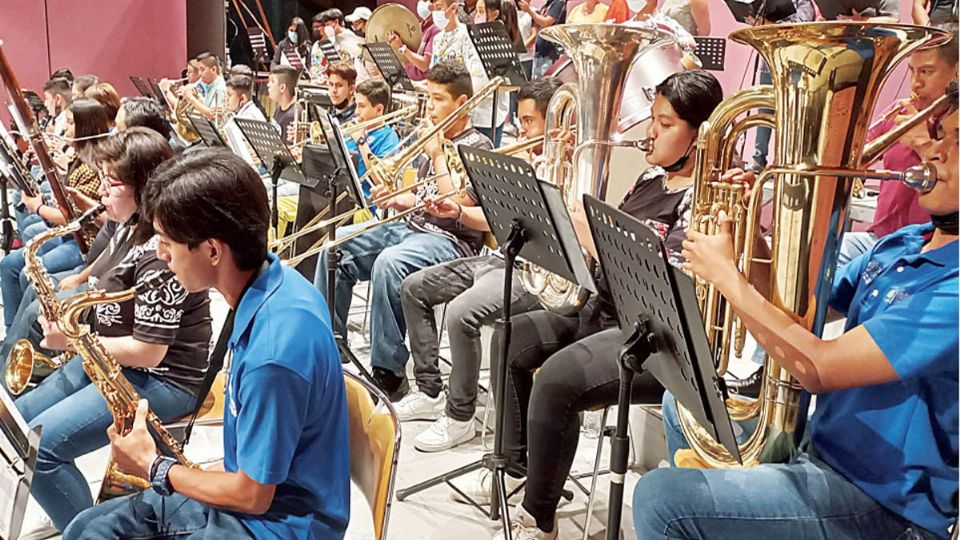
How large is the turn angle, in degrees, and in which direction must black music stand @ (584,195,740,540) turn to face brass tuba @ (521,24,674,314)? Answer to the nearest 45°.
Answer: approximately 45° to its left

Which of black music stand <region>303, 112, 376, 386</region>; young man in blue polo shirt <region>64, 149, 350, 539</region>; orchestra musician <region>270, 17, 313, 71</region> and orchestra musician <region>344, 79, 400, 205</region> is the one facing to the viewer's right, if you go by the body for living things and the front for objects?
the black music stand

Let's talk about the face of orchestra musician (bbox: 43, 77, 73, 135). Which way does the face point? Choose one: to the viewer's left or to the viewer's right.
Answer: to the viewer's left

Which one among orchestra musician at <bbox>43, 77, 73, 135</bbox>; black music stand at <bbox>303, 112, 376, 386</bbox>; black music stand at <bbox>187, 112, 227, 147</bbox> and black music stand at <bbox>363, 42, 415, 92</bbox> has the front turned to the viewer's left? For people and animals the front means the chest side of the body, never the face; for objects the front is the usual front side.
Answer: the orchestra musician

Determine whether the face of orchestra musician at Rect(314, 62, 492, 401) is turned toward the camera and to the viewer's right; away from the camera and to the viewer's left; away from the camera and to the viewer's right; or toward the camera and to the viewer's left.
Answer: toward the camera and to the viewer's left

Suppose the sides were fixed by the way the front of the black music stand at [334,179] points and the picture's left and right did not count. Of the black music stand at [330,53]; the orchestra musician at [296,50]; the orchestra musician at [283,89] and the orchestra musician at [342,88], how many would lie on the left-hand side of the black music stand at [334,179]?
4

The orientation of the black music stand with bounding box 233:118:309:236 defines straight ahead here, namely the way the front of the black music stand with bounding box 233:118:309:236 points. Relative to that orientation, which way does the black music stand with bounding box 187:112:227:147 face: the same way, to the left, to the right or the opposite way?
the same way

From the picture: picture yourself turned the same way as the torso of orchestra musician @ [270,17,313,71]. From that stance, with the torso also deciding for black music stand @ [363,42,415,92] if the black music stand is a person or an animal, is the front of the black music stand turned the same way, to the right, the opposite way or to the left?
the opposite way

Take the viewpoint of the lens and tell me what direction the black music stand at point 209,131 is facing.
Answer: facing away from the viewer and to the right of the viewer

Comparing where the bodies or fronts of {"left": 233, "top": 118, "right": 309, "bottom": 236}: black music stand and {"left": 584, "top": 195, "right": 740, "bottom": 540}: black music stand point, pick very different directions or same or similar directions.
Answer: same or similar directions

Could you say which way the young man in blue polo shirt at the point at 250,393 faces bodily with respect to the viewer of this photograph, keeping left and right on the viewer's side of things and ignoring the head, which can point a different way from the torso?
facing to the left of the viewer

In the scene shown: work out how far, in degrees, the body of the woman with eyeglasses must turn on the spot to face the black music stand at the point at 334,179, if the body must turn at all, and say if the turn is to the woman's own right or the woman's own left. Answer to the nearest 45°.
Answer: approximately 135° to the woman's own right

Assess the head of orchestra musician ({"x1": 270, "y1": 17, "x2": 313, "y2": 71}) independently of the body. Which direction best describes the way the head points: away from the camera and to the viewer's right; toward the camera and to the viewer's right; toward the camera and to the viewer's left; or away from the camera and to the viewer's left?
toward the camera and to the viewer's left

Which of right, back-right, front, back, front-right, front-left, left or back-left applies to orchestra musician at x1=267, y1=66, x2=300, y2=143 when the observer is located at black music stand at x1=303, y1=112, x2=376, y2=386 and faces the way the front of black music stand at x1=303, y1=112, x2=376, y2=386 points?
left

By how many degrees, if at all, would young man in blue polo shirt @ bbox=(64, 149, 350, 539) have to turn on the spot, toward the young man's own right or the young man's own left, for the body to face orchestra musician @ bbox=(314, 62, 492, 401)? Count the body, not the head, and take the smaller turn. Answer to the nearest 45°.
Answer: approximately 90° to the young man's own right

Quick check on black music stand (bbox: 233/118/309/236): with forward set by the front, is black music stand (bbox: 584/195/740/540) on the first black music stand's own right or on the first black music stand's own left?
on the first black music stand's own right

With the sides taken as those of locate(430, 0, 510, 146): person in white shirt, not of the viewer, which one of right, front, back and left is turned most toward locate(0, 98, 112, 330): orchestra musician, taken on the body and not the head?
front

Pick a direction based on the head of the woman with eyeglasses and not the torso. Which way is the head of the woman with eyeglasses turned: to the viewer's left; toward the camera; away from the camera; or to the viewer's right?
to the viewer's left
